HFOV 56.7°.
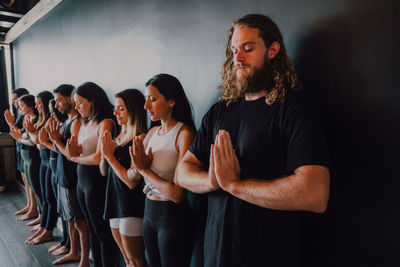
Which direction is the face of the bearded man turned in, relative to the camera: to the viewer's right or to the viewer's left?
to the viewer's left

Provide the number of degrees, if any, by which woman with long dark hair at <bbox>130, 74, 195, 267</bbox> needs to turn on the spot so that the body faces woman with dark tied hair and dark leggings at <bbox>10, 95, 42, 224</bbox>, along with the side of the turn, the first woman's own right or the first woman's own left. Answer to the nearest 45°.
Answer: approximately 90° to the first woman's own right

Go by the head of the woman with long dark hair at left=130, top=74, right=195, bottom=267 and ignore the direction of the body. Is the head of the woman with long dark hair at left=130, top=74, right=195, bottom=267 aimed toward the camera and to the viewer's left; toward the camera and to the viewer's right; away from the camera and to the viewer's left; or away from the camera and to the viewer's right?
toward the camera and to the viewer's left

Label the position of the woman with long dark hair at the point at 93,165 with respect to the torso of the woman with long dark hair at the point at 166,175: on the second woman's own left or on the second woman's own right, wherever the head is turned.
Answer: on the second woman's own right

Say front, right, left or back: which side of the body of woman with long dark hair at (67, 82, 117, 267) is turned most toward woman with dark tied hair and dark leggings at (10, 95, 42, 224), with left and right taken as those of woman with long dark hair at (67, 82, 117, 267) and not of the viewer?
right

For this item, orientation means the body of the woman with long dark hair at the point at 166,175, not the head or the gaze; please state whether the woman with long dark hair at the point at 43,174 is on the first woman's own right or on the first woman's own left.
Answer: on the first woman's own right

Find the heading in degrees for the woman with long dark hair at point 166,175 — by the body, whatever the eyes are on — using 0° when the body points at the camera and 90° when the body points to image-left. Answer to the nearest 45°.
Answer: approximately 45°

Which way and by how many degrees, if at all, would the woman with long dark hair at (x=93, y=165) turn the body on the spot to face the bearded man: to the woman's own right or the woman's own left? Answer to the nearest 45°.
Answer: approximately 45° to the woman's own left

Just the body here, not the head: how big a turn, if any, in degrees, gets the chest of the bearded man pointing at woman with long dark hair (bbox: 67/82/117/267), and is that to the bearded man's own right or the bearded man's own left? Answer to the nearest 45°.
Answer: approximately 90° to the bearded man's own right
